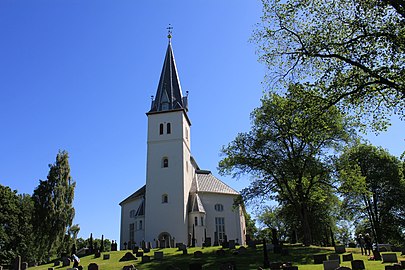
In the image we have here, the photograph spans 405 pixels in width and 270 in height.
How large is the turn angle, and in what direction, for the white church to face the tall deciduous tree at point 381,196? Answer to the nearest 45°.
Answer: approximately 90° to its left

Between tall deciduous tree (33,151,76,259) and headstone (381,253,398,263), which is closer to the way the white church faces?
the headstone

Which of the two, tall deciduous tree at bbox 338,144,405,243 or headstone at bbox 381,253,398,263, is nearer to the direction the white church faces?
the headstone

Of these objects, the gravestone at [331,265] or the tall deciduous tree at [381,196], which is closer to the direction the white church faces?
the gravestone

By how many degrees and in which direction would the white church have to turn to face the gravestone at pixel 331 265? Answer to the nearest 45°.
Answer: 0° — it already faces it

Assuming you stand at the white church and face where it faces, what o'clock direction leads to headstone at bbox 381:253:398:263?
The headstone is roughly at 11 o'clock from the white church.

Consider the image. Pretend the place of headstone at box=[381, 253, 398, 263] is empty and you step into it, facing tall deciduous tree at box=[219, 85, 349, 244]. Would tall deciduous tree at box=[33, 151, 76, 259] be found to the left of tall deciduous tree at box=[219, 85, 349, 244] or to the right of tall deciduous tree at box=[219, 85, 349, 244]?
left

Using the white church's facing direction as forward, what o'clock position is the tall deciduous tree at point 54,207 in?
The tall deciduous tree is roughly at 3 o'clock from the white church.

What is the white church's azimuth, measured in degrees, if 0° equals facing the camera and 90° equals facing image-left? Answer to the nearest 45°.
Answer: approximately 0°
